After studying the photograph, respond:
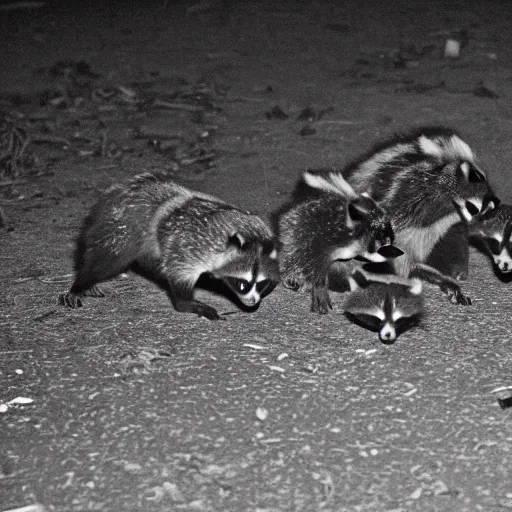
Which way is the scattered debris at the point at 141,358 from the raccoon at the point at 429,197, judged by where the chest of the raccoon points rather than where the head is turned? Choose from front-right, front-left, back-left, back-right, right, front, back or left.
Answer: back-right

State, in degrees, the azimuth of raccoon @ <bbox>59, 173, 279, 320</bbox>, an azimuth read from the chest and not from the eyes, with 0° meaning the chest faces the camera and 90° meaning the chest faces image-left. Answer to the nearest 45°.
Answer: approximately 315°

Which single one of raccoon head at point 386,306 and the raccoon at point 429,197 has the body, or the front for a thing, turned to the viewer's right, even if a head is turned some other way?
the raccoon

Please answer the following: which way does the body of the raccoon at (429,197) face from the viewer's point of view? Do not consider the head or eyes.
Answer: to the viewer's right

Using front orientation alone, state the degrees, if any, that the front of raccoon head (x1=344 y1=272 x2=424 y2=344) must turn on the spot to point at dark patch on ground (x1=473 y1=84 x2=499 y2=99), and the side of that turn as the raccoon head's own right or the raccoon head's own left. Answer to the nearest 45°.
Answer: approximately 180°

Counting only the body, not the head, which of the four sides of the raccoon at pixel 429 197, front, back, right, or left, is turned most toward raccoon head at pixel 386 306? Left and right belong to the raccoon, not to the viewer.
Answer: right

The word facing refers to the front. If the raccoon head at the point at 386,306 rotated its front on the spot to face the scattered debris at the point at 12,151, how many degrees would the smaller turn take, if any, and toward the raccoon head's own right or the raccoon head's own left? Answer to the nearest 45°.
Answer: approximately 135° to the raccoon head's own right
